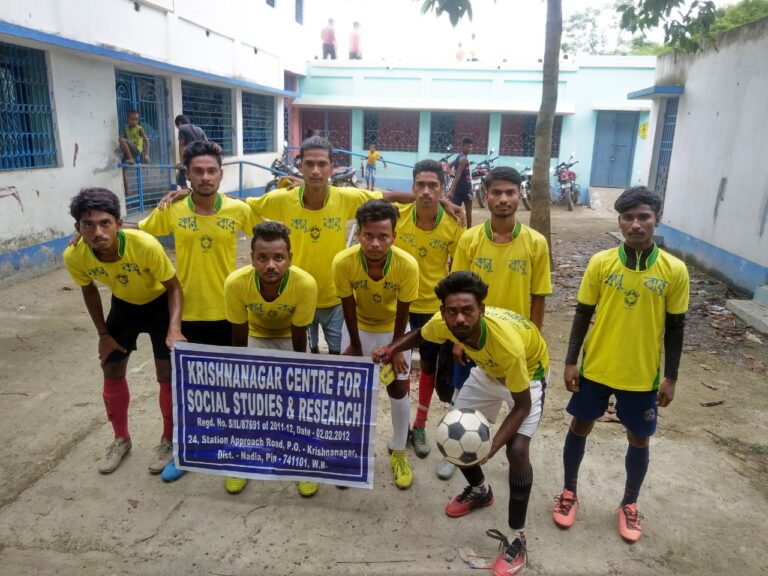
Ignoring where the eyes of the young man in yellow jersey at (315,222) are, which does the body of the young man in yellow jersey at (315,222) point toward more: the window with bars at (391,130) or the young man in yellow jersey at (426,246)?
the young man in yellow jersey

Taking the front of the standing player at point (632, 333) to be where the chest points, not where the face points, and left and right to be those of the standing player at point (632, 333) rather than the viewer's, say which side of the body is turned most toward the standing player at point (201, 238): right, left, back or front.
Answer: right

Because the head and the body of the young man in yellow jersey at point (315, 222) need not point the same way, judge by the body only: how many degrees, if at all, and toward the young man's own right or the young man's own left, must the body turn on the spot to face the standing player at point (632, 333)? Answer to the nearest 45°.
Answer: approximately 45° to the young man's own left

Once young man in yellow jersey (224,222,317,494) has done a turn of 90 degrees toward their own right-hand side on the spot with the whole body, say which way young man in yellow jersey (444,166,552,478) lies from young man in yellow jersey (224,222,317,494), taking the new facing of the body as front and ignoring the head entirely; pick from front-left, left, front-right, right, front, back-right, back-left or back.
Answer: back

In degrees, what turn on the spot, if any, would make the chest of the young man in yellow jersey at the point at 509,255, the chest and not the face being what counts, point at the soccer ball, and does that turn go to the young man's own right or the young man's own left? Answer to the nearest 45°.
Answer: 0° — they already face it

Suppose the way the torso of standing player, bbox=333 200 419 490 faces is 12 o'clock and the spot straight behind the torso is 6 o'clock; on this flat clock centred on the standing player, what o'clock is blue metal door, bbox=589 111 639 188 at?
The blue metal door is roughly at 7 o'clock from the standing player.

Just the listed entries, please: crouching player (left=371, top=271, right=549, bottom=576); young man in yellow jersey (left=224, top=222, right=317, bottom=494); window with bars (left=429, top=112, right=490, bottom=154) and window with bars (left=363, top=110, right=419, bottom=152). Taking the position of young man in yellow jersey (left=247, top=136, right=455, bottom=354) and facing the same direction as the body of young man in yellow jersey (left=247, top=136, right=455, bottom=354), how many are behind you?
2

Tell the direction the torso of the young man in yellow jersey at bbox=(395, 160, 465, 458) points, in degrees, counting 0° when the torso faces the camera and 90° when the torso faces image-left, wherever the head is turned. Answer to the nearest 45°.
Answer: approximately 0°

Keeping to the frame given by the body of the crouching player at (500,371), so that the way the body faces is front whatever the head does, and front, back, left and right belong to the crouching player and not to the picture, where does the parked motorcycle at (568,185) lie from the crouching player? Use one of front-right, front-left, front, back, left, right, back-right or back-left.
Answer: back-right

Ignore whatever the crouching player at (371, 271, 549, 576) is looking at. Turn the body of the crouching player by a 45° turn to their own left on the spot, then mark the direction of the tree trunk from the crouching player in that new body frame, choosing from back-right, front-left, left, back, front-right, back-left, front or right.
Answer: back

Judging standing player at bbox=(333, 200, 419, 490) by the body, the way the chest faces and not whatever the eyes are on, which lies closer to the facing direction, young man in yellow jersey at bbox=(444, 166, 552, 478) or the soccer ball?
the soccer ball
